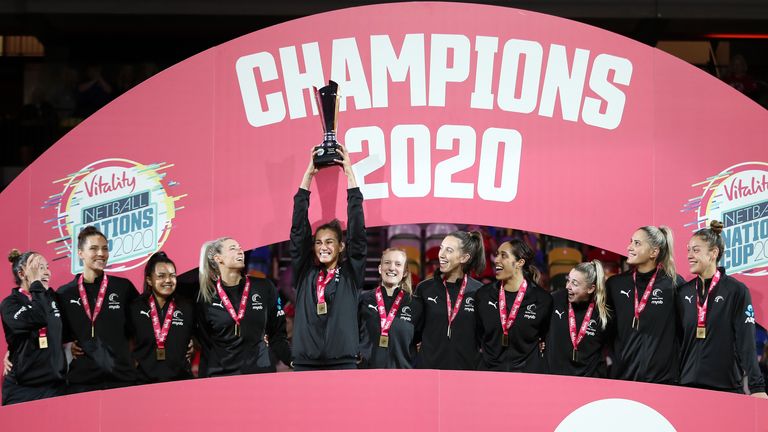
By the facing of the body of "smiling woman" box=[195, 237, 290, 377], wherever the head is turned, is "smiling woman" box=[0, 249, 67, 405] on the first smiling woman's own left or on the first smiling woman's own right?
on the first smiling woman's own right

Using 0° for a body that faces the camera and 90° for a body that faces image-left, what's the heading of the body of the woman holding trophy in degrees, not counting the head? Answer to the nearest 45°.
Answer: approximately 0°

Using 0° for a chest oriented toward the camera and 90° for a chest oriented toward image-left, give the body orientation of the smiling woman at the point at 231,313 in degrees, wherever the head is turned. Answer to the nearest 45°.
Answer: approximately 0°

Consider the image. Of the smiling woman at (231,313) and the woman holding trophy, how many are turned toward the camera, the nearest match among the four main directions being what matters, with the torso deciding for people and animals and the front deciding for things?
2

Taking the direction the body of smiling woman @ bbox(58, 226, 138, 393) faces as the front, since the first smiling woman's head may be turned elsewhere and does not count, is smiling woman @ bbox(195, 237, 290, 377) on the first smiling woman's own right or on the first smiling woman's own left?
on the first smiling woman's own left

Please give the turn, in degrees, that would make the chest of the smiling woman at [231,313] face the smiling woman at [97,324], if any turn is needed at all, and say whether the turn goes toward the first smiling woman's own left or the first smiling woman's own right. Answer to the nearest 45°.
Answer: approximately 90° to the first smiling woman's own right
